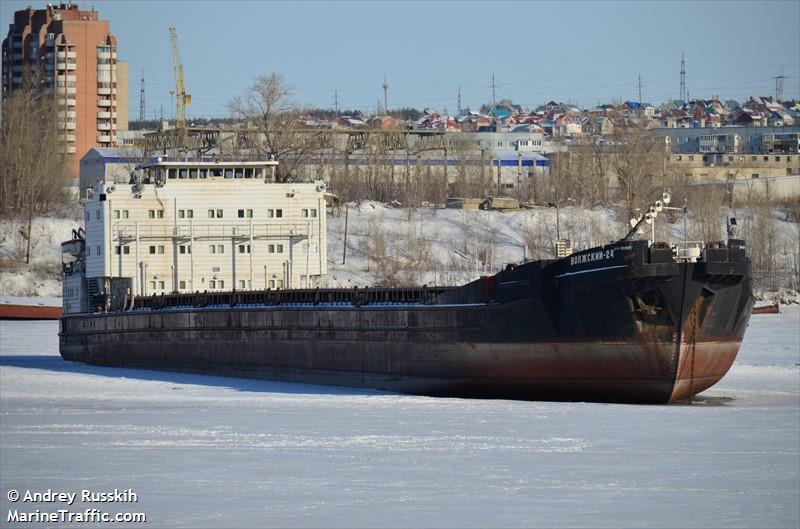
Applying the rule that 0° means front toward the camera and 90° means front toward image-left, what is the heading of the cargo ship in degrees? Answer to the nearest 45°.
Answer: approximately 315°
